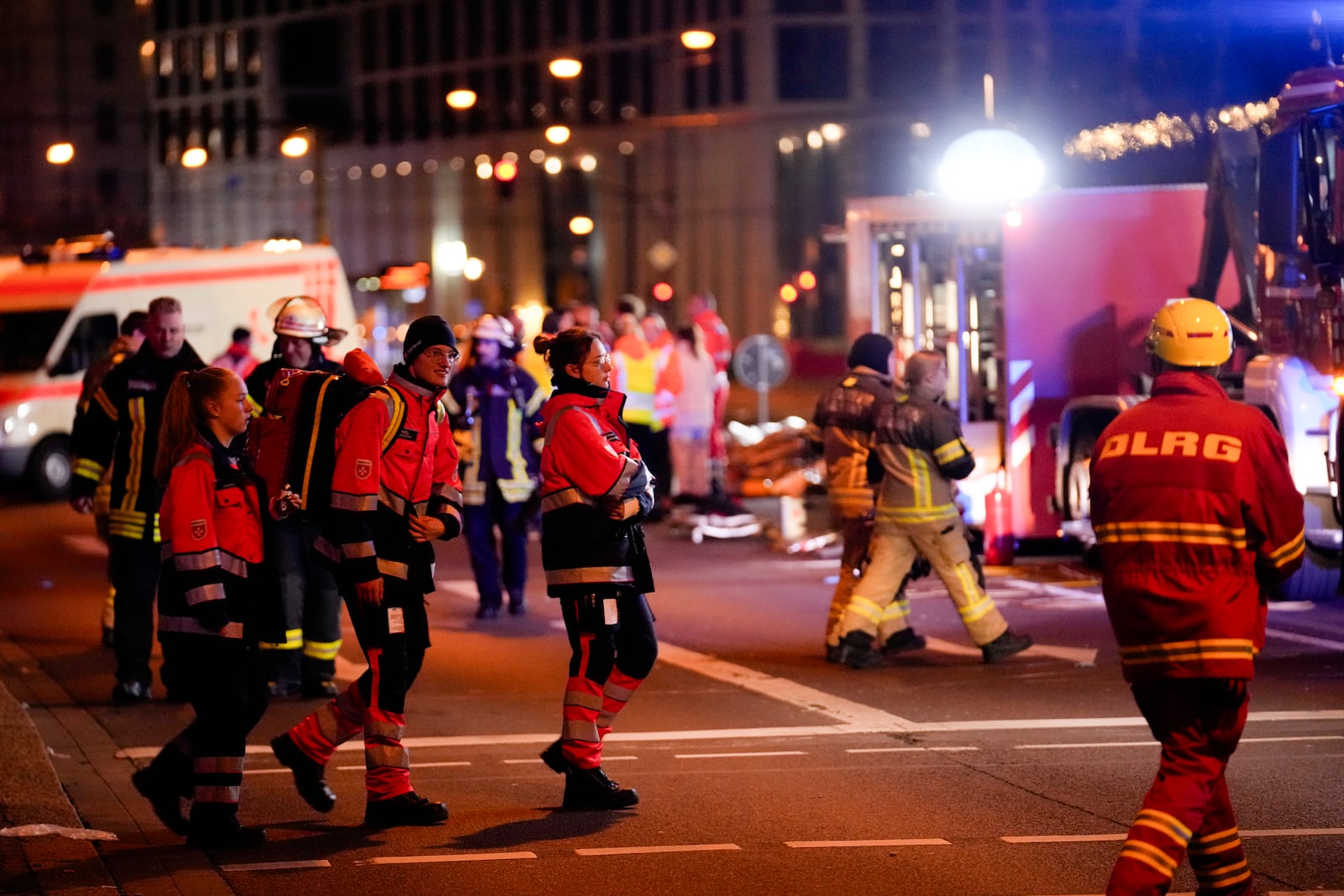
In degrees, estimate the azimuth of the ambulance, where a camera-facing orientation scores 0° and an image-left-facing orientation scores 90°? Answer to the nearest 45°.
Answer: approximately 45°

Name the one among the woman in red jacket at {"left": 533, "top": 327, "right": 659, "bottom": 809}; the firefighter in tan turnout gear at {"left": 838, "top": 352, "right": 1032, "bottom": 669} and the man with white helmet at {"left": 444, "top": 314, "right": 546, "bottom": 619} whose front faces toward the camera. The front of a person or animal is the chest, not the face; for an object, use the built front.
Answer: the man with white helmet

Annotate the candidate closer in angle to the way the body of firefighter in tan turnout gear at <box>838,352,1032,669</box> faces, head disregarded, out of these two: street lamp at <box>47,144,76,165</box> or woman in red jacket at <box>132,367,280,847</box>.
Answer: the street lamp

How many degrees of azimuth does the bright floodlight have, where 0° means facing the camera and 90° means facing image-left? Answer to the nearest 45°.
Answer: approximately 0°

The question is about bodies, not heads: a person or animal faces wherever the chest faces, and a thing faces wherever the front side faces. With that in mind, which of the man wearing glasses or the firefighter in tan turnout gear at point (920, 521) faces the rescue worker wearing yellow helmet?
the man wearing glasses

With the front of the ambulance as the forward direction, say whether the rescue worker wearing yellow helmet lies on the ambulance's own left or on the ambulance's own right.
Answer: on the ambulance's own left

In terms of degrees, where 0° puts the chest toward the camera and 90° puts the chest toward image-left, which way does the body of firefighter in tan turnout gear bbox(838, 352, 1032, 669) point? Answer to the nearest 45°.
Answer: approximately 225°

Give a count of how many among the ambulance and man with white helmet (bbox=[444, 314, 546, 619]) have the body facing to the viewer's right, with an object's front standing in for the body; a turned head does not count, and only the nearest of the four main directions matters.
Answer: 0
